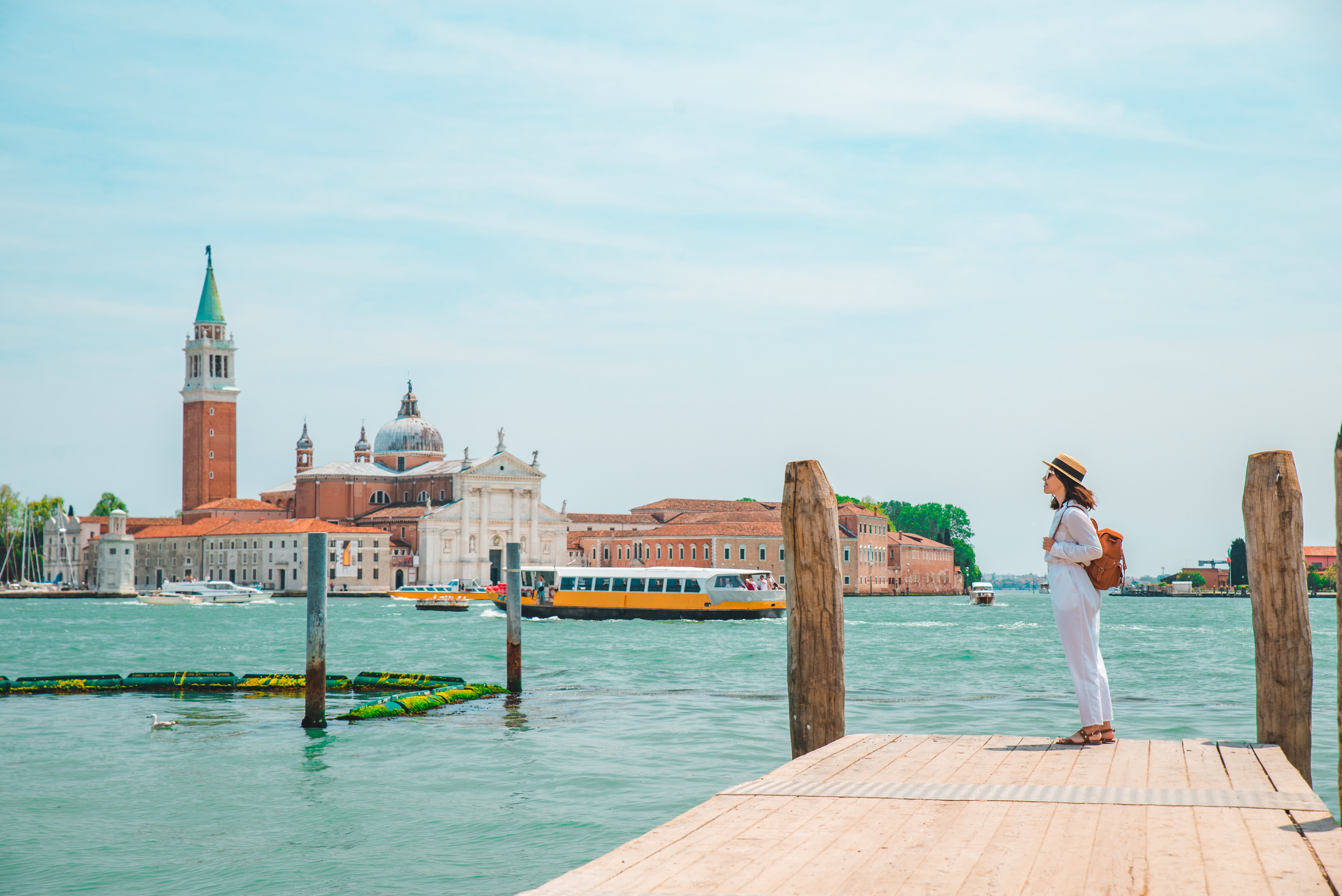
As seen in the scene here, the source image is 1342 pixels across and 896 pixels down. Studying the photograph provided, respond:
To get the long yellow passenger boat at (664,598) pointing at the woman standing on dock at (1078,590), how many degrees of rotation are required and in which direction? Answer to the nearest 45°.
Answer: approximately 90° to its right

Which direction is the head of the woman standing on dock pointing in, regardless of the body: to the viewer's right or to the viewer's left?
to the viewer's left

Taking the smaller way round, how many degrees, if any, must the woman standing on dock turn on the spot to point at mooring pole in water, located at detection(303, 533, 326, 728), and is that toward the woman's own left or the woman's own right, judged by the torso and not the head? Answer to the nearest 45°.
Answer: approximately 45° to the woman's own right

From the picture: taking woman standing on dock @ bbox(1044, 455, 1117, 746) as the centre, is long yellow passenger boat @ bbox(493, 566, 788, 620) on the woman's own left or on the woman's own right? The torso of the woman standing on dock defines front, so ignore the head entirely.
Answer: on the woman's own right

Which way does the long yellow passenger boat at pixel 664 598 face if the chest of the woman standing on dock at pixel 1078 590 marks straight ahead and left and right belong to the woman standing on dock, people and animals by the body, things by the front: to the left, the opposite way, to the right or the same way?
the opposite way

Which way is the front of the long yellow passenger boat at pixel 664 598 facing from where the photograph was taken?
facing to the right of the viewer

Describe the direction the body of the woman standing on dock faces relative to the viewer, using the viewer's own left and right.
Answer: facing to the left of the viewer

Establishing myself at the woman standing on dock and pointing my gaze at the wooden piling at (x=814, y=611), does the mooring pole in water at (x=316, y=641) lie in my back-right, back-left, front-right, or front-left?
front-right

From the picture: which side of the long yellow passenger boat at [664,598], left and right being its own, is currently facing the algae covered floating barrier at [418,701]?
right
